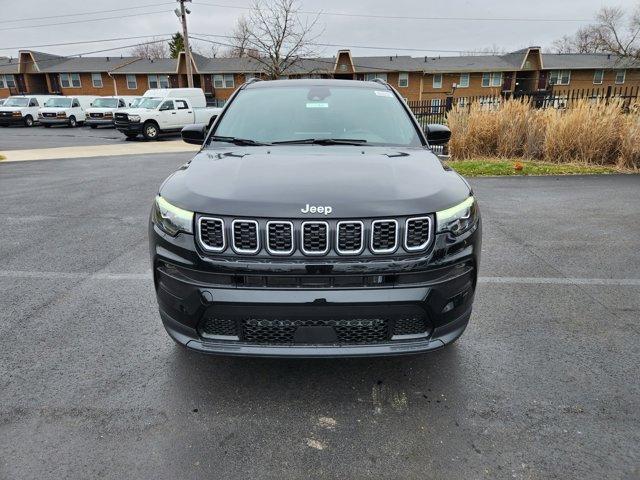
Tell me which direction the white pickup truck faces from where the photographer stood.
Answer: facing the viewer and to the left of the viewer

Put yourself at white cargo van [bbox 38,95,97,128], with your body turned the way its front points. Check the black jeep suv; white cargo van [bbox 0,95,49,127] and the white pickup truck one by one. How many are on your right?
1

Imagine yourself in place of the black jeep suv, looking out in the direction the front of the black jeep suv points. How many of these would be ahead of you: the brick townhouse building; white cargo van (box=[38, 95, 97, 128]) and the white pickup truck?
0

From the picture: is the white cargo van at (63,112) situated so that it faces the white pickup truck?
no

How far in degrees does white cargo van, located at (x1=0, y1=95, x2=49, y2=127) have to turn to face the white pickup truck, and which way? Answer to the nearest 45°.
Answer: approximately 45° to its left

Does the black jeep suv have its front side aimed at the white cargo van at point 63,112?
no

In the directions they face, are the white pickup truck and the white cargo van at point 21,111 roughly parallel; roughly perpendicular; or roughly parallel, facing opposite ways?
roughly parallel

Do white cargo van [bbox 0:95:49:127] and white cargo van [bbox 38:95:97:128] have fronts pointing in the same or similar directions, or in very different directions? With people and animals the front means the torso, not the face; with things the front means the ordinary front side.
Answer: same or similar directions

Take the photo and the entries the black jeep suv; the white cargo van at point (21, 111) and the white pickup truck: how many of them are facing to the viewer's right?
0

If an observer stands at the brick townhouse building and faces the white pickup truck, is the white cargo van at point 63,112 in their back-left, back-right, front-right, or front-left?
front-right

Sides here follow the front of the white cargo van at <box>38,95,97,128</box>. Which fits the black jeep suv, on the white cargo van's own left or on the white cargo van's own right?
on the white cargo van's own left

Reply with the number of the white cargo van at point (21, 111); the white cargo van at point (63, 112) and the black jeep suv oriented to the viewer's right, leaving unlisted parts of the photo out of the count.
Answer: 0

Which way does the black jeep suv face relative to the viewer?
toward the camera

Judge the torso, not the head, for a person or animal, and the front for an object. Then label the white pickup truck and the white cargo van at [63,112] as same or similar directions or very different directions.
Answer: same or similar directions

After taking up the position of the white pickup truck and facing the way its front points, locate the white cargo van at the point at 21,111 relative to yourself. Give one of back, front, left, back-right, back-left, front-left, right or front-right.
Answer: right

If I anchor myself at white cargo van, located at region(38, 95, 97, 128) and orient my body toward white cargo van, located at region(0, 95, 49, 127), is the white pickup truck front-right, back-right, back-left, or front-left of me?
back-left

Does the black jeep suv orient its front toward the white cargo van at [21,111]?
no
